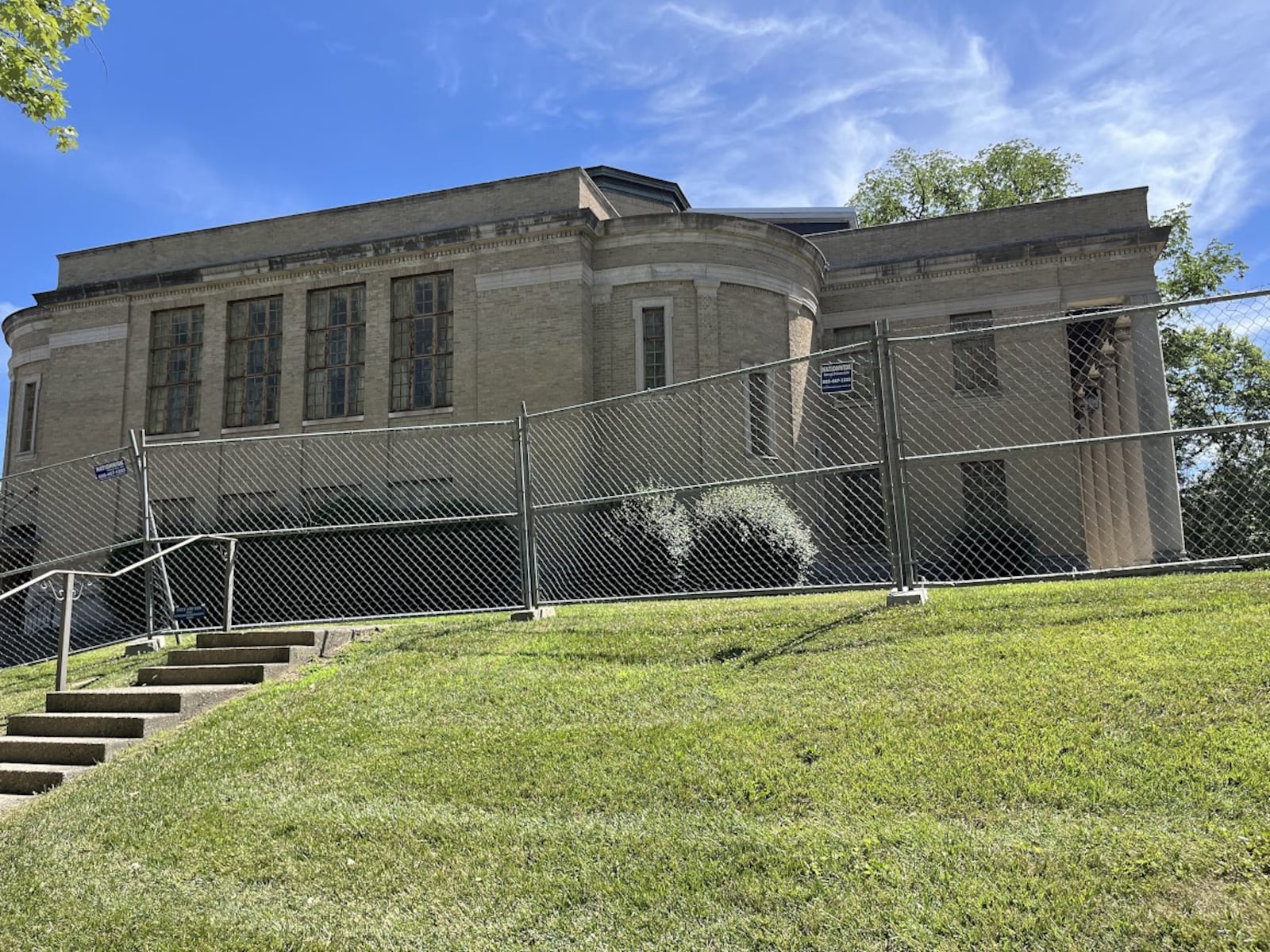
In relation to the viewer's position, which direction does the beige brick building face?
facing to the right of the viewer

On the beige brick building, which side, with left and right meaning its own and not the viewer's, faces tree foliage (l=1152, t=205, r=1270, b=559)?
front

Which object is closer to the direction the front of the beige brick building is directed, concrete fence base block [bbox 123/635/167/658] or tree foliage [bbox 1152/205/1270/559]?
the tree foliage

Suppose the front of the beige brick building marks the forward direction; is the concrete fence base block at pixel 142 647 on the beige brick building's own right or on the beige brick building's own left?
on the beige brick building's own right

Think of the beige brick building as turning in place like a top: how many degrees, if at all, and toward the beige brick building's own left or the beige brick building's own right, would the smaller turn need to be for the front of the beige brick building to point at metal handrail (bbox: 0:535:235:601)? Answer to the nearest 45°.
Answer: approximately 90° to the beige brick building's own right

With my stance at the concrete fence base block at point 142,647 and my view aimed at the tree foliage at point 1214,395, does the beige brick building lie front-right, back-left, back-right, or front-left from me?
front-left
